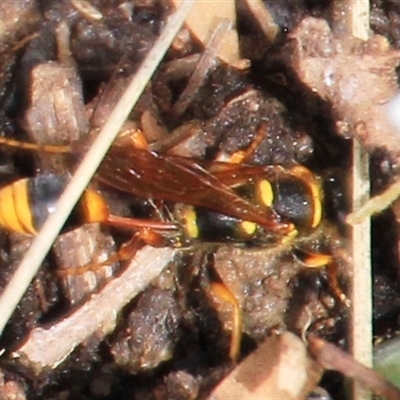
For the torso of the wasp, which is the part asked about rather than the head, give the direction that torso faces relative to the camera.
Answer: to the viewer's right

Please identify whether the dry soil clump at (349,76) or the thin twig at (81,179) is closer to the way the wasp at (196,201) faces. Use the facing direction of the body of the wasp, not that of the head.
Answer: the dry soil clump
